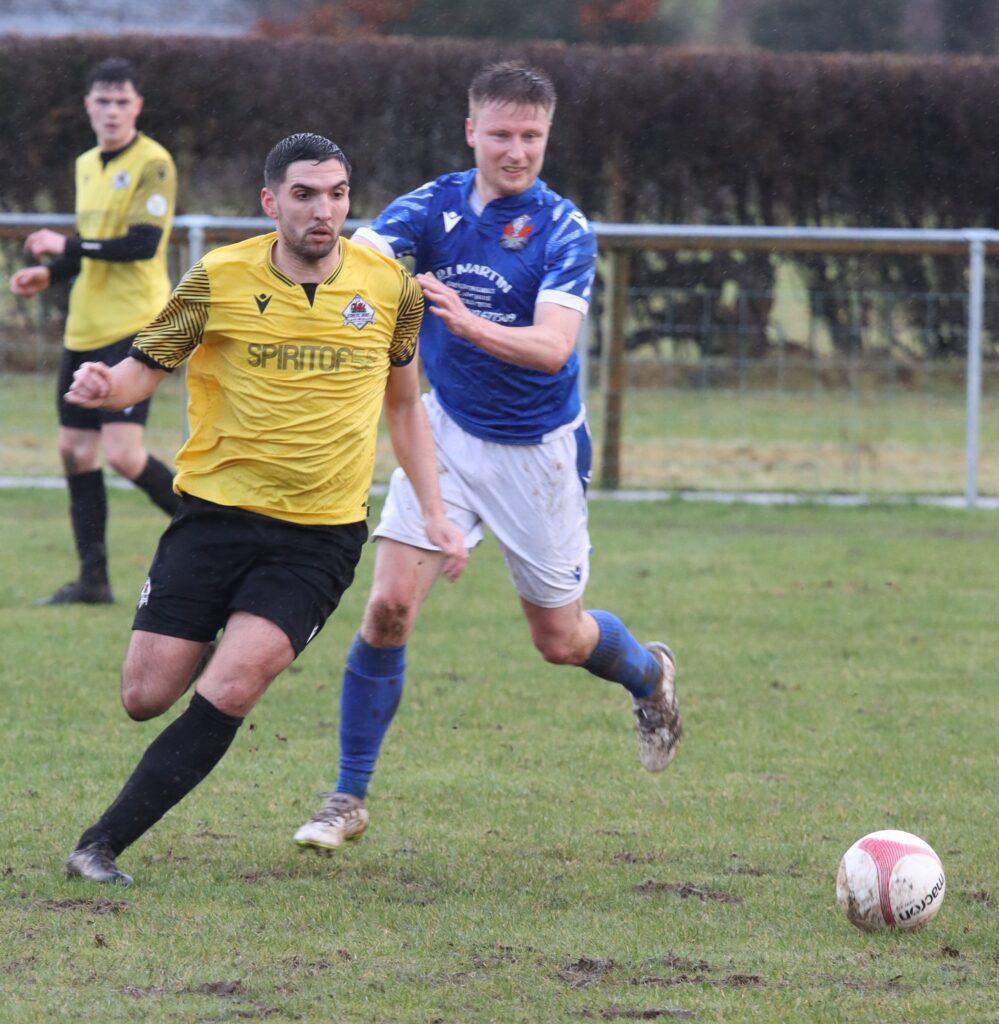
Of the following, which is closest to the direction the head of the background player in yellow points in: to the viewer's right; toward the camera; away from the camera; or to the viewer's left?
toward the camera

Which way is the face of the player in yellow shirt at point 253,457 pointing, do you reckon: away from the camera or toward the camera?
toward the camera

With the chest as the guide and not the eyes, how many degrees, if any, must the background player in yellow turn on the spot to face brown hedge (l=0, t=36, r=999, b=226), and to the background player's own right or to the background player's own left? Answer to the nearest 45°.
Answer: approximately 180°

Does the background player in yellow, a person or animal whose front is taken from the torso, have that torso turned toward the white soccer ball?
no

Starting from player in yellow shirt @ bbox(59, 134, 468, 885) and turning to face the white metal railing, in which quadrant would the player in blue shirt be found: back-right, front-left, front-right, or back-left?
front-right

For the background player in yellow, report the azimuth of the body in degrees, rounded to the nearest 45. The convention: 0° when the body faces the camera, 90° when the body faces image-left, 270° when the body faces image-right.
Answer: approximately 45°

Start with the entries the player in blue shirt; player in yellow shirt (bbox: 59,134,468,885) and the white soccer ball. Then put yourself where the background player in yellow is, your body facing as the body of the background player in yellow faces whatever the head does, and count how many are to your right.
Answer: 0

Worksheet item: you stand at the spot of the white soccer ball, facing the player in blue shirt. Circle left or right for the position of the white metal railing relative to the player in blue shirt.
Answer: right

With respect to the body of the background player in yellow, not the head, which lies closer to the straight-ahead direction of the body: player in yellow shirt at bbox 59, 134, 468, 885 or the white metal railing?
the player in yellow shirt

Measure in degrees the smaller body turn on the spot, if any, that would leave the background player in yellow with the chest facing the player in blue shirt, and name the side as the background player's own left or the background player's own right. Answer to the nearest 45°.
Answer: approximately 45° to the background player's own left

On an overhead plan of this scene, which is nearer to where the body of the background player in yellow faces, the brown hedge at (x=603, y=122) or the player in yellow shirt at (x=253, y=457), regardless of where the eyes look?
the player in yellow shirt

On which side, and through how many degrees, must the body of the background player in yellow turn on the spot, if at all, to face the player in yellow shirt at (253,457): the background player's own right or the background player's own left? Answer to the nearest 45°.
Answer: approximately 45° to the background player's own left

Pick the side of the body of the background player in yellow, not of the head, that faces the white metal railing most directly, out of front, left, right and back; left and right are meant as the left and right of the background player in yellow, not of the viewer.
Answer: back

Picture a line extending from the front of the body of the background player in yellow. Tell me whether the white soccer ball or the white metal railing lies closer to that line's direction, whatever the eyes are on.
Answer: the white soccer ball
